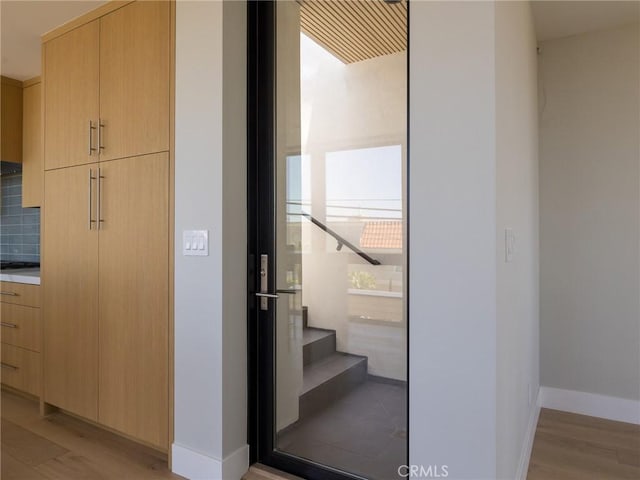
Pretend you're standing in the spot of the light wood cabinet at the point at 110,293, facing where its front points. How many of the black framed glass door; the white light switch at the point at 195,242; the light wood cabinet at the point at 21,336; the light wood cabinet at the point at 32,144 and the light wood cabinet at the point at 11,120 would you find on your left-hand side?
2

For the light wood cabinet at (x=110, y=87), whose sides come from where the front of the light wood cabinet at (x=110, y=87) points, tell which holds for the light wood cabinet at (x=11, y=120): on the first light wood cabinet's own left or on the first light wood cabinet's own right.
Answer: on the first light wood cabinet's own right

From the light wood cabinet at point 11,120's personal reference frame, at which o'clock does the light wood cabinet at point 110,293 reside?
the light wood cabinet at point 110,293 is roughly at 10 o'clock from the light wood cabinet at point 11,120.

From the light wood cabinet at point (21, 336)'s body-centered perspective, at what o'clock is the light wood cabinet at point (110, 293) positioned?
the light wood cabinet at point (110, 293) is roughly at 10 o'clock from the light wood cabinet at point (21, 336).

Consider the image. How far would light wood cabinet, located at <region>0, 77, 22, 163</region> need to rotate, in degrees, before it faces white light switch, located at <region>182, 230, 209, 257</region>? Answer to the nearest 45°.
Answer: approximately 45° to its left

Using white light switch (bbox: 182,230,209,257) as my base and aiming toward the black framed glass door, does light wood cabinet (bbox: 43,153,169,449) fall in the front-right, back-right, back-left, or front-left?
back-left
